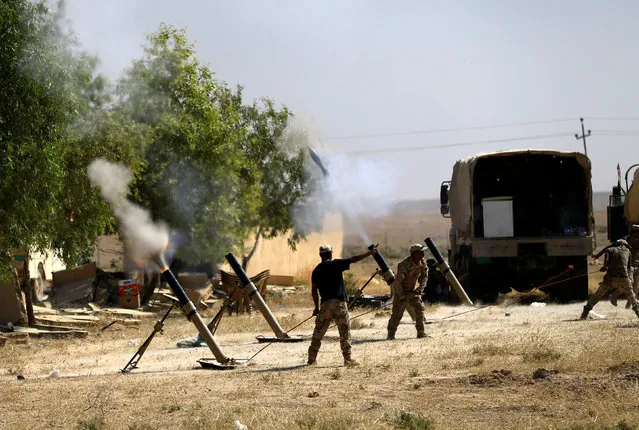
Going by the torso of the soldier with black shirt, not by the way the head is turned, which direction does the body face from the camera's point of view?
away from the camera

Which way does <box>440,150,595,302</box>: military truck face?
away from the camera

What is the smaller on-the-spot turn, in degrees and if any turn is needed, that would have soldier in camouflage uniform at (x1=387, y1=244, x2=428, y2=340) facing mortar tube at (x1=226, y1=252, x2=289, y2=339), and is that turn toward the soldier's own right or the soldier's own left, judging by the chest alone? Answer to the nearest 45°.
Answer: approximately 90° to the soldier's own right

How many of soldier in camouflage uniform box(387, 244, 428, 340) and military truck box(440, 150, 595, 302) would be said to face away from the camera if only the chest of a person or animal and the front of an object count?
1

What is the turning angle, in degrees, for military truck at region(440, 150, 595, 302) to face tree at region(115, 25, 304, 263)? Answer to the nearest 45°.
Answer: approximately 90° to its left

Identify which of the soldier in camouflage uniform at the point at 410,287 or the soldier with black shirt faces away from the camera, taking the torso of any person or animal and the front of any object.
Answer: the soldier with black shirt

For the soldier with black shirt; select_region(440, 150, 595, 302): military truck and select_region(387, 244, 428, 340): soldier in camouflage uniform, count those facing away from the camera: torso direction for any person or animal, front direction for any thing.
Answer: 2

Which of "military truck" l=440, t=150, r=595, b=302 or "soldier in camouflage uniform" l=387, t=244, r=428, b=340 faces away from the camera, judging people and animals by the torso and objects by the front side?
the military truck
